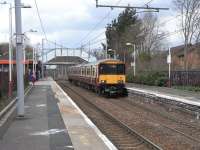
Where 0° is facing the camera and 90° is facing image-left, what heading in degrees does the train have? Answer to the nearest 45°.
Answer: approximately 315°

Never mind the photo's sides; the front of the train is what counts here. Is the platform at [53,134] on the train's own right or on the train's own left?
on the train's own right

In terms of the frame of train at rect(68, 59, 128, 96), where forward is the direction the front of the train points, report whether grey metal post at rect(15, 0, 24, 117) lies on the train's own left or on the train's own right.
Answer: on the train's own right

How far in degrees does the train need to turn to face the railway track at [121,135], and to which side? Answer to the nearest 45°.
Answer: approximately 45° to its right
